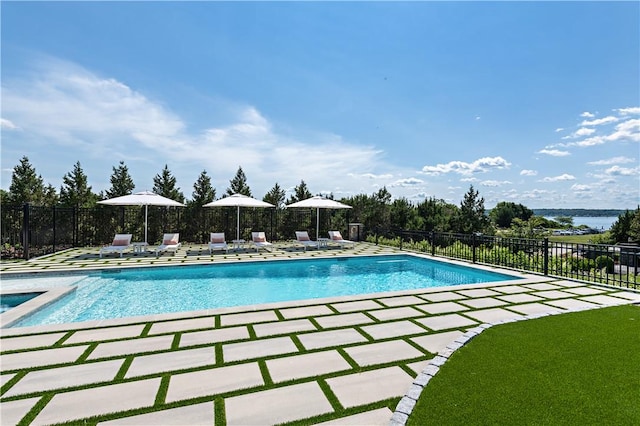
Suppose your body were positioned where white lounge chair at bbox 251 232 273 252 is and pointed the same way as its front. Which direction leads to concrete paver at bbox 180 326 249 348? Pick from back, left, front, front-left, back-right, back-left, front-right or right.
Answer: front-right

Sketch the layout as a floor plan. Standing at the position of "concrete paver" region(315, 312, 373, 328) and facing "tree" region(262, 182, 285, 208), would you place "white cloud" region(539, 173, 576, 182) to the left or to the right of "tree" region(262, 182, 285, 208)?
right

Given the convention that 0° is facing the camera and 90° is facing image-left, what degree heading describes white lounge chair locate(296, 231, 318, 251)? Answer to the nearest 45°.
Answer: approximately 315°

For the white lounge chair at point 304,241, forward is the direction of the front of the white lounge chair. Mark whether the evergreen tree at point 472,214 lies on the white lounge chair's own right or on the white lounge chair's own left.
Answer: on the white lounge chair's own left

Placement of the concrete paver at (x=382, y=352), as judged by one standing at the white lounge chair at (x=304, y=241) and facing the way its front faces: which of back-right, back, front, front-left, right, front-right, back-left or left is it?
front-right

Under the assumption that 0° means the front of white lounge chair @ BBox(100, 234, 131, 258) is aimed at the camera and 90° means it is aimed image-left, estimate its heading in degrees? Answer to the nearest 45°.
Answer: approximately 45°
